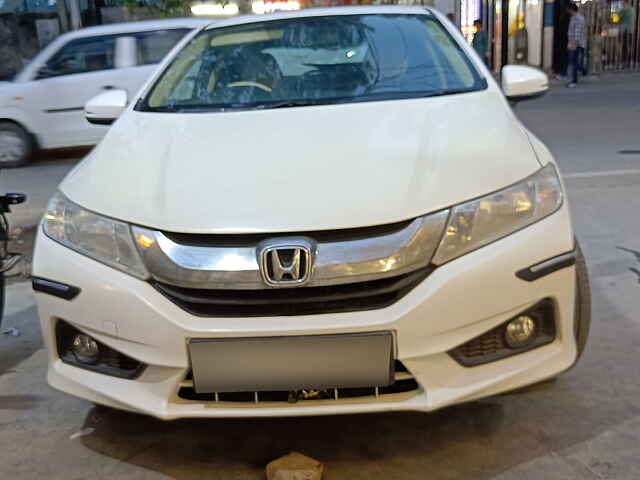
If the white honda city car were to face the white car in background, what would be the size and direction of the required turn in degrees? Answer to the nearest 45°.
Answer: approximately 180°

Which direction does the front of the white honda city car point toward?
toward the camera

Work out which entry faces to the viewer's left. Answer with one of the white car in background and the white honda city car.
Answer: the white car in background

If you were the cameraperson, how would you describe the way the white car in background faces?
facing to the left of the viewer

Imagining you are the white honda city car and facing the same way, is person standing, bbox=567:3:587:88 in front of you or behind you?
behind

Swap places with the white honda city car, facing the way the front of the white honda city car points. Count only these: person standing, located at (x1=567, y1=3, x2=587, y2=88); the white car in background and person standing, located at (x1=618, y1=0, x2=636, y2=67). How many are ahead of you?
0

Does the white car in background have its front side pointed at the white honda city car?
no

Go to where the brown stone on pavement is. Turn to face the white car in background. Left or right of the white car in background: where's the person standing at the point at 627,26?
right

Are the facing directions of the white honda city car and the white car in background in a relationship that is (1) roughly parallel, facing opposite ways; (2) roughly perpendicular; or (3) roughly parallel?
roughly perpendicular
